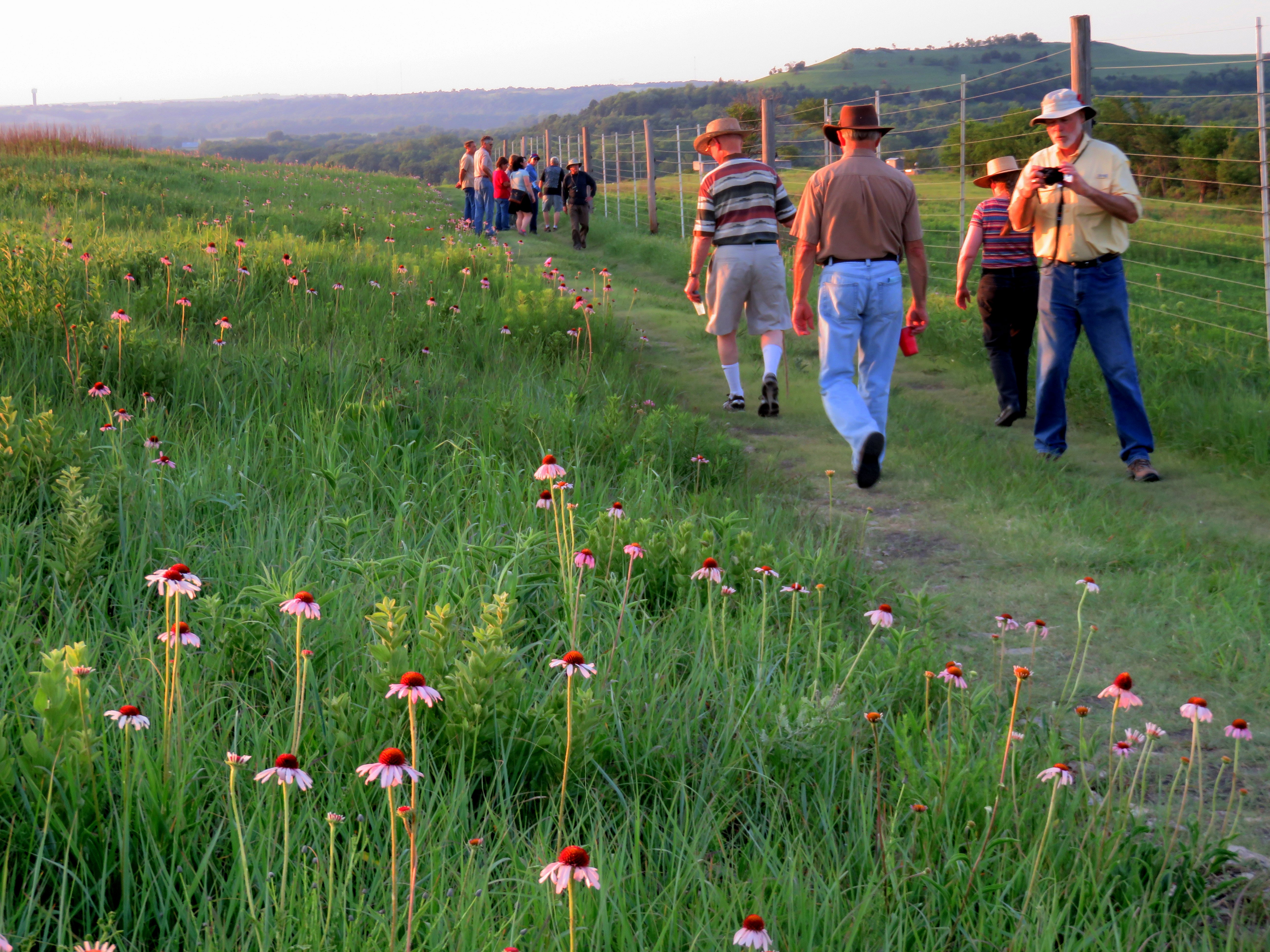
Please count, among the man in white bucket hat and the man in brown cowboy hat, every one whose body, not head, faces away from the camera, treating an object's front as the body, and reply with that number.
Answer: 1

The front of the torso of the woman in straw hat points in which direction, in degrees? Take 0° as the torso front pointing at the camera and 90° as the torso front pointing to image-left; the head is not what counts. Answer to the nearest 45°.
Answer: approximately 135°

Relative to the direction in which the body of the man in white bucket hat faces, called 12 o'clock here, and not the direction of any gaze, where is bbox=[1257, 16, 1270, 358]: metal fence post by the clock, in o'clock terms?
The metal fence post is roughly at 7 o'clock from the man in white bucket hat.

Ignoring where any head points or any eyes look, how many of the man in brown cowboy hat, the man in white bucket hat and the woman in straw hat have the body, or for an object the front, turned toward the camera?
1

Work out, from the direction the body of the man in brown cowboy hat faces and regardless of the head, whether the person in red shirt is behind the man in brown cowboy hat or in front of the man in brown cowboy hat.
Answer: in front

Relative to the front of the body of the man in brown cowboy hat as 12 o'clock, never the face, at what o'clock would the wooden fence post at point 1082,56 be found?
The wooden fence post is roughly at 1 o'clock from the man in brown cowboy hat.

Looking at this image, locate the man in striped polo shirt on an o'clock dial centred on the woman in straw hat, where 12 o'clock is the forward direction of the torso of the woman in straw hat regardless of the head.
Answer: The man in striped polo shirt is roughly at 10 o'clock from the woman in straw hat.

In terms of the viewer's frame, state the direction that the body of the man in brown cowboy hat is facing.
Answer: away from the camera

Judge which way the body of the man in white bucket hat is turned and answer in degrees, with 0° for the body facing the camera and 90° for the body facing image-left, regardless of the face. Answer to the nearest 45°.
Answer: approximately 0°

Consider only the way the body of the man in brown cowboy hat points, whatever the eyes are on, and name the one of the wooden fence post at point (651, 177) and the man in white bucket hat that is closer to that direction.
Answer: the wooden fence post

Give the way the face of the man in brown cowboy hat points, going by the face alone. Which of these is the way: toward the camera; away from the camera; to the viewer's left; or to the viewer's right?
away from the camera

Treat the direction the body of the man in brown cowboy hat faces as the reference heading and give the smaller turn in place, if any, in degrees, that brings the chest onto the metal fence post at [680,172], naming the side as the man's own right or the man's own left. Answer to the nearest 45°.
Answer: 0° — they already face it
